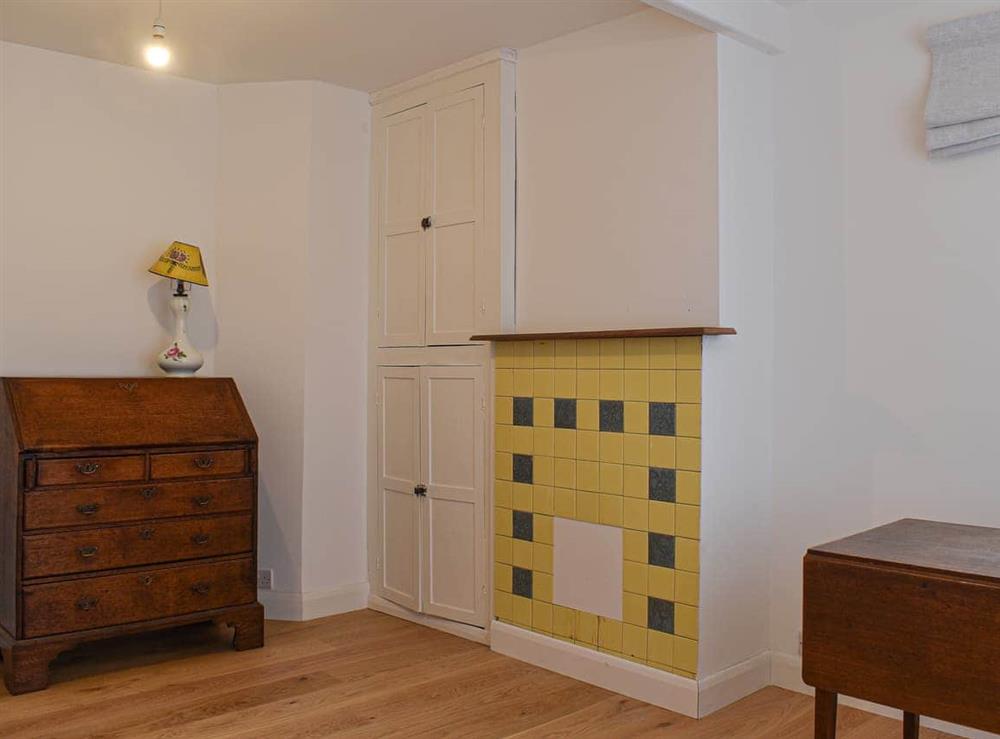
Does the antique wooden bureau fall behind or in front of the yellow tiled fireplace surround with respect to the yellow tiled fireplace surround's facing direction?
in front

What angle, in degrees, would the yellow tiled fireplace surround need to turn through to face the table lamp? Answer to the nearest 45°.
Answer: approximately 45° to its right

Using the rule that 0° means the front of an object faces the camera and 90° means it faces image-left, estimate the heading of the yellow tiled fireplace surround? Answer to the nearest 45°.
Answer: approximately 45°

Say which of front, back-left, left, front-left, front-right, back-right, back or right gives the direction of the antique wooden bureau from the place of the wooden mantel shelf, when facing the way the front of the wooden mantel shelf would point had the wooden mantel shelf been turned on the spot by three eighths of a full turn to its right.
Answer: left

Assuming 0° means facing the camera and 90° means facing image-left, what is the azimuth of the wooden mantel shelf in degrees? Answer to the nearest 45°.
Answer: approximately 45°

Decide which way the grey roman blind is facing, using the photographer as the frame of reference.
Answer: facing the viewer and to the left of the viewer

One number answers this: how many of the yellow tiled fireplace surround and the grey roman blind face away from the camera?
0

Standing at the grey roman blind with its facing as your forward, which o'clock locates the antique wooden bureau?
The antique wooden bureau is roughly at 1 o'clock from the grey roman blind.

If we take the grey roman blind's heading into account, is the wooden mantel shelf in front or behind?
in front

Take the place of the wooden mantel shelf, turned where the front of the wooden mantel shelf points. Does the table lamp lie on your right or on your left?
on your right

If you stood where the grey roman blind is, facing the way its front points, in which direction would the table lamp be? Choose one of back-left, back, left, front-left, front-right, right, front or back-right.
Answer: front-right
